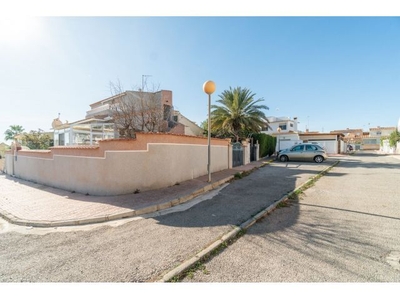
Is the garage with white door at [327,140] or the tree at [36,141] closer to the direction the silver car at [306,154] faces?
the tree

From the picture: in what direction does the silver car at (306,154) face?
to the viewer's left

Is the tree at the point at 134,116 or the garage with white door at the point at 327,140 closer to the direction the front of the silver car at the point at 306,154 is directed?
the tree

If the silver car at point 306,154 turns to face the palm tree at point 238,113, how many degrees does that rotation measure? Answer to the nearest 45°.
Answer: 0° — it already faces it

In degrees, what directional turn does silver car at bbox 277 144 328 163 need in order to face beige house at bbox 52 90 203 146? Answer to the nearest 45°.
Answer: approximately 45° to its left

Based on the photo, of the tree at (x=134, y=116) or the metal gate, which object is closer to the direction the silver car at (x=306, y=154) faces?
the metal gate
